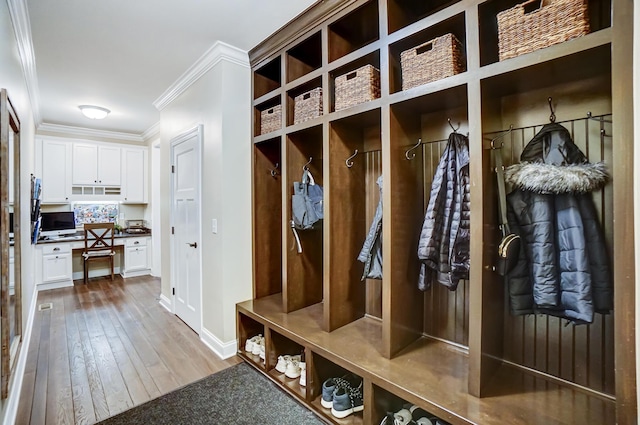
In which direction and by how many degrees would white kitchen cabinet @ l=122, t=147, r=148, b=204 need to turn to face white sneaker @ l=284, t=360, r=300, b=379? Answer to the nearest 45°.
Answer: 0° — it already faces it

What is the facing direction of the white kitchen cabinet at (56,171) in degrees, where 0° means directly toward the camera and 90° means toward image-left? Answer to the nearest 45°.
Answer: approximately 0°

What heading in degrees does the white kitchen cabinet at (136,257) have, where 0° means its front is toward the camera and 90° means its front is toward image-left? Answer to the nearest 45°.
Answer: approximately 0°

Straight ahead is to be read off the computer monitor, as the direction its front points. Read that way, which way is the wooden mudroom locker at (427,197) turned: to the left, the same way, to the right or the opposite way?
to the right

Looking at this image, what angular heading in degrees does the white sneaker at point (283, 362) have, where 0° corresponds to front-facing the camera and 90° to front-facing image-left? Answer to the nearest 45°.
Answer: approximately 45°

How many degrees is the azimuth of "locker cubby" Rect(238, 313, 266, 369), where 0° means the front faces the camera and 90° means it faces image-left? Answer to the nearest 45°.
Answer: approximately 45°
